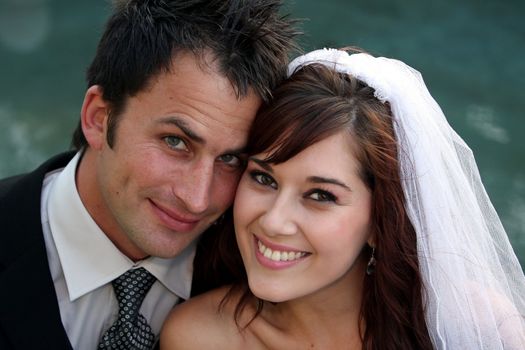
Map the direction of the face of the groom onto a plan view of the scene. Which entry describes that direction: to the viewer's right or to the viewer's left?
to the viewer's right

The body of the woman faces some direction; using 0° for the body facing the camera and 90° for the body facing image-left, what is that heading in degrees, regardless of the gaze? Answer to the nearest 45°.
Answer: approximately 45°

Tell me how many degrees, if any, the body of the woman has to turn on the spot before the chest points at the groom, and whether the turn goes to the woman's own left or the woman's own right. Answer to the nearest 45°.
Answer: approximately 45° to the woman's own right

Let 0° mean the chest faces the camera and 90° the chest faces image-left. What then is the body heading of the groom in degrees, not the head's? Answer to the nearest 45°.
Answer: approximately 315°

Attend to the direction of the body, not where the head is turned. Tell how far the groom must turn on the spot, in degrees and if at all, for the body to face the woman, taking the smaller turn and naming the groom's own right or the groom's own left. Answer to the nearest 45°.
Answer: approximately 45° to the groom's own left
